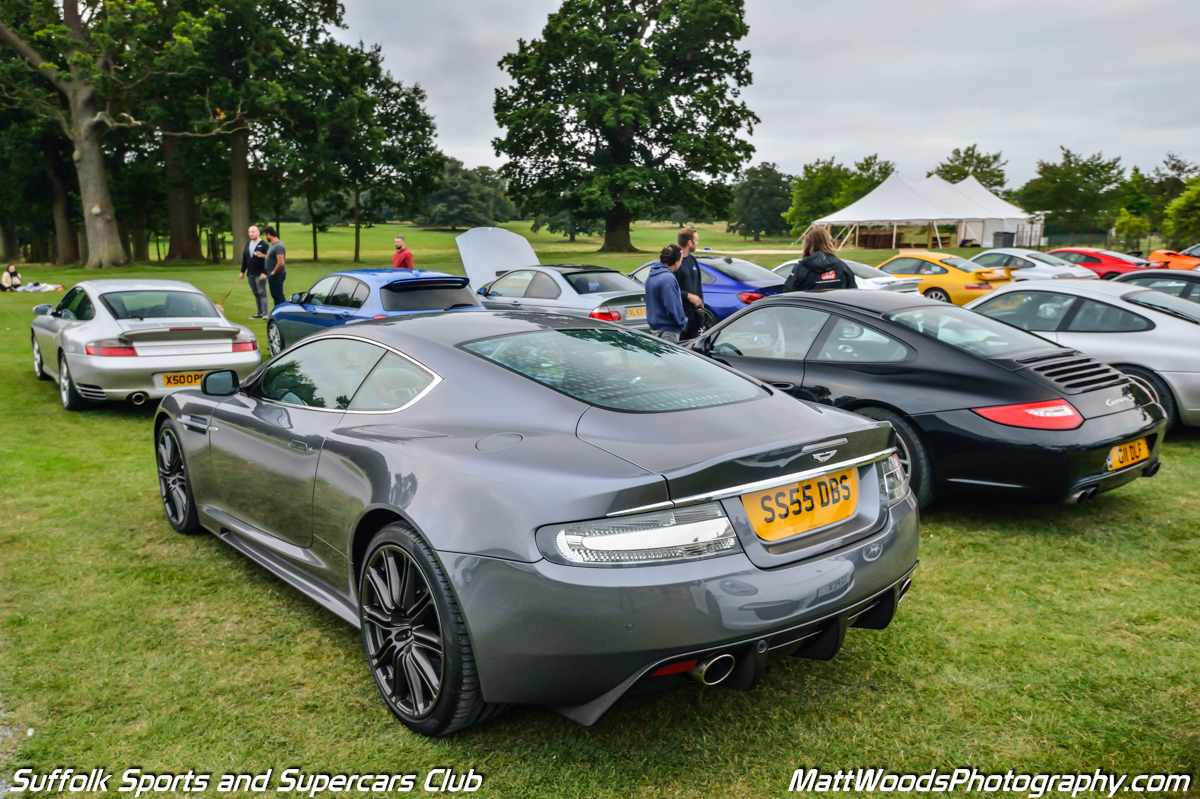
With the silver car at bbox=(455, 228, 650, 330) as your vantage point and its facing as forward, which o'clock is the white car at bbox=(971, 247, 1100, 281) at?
The white car is roughly at 3 o'clock from the silver car.

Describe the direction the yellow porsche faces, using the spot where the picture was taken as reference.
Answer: facing away from the viewer and to the left of the viewer

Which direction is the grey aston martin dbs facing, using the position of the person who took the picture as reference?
facing away from the viewer and to the left of the viewer

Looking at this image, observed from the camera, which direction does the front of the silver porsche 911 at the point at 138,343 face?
facing away from the viewer and to the left of the viewer

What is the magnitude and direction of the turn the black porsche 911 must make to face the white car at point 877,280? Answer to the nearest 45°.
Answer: approximately 45° to its right

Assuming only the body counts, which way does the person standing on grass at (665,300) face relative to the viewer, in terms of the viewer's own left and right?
facing away from the viewer and to the right of the viewer

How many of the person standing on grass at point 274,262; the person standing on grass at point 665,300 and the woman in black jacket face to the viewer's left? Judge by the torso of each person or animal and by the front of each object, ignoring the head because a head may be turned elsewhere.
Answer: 1

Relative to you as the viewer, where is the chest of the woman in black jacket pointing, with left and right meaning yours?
facing away from the viewer

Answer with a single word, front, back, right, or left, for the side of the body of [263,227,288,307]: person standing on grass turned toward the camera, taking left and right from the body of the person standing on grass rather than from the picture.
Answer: left

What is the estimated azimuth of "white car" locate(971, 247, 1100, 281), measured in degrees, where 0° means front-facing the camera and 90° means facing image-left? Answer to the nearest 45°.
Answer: approximately 135°

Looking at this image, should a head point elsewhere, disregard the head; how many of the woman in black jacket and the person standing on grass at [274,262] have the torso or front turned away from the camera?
1

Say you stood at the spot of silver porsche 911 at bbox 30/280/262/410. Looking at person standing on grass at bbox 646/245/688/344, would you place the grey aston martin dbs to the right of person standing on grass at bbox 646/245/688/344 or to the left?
right

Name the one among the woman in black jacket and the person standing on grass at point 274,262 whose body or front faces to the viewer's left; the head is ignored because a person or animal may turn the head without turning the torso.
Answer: the person standing on grass

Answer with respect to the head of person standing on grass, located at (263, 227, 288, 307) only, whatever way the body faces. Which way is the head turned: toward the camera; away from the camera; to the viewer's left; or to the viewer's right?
to the viewer's left

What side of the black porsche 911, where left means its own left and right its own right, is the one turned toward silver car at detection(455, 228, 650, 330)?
front
